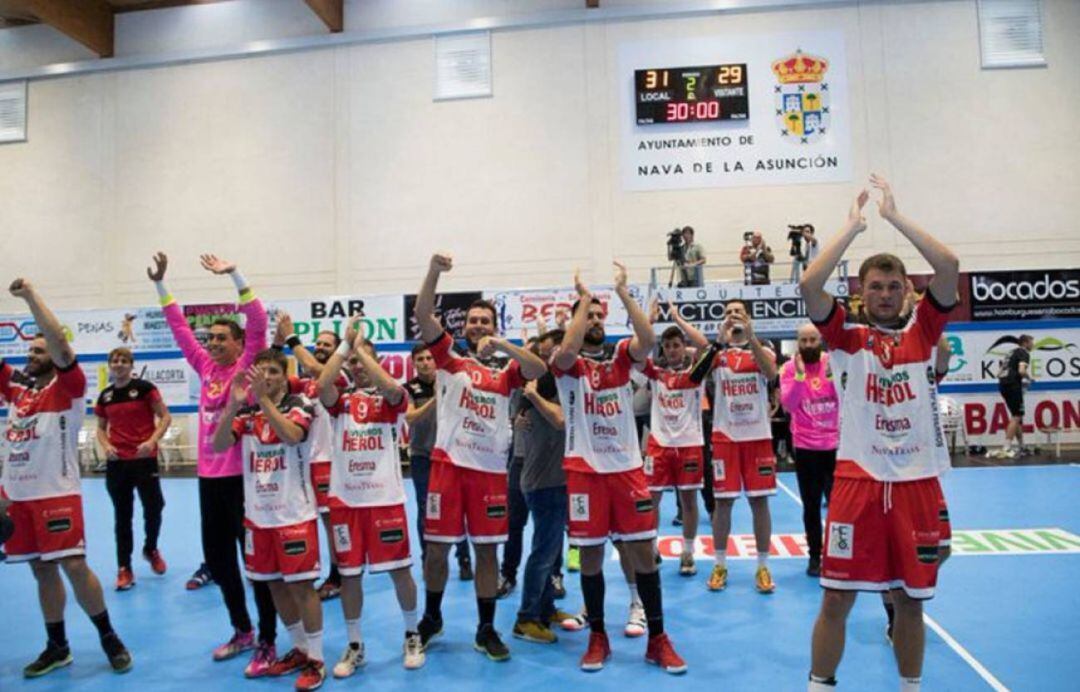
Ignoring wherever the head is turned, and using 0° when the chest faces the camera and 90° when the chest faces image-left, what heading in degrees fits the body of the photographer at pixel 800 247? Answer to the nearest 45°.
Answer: approximately 45°
